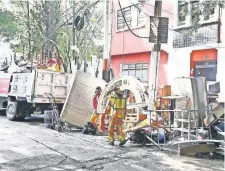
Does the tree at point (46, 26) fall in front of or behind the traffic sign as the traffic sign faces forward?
behind

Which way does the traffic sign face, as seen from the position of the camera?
facing the viewer
